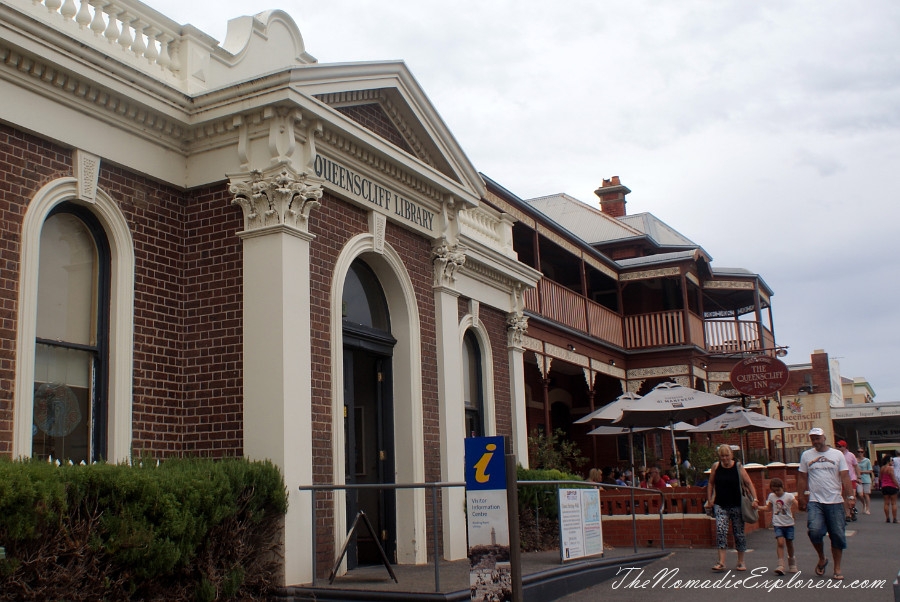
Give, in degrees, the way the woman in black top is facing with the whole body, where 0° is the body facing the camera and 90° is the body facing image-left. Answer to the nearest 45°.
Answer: approximately 0°

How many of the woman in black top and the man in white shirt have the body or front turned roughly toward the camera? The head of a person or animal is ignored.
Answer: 2

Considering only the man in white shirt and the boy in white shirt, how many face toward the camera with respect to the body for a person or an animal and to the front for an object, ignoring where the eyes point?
2

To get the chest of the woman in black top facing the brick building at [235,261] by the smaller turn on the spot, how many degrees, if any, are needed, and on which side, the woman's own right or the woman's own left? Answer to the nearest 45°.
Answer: approximately 45° to the woman's own right

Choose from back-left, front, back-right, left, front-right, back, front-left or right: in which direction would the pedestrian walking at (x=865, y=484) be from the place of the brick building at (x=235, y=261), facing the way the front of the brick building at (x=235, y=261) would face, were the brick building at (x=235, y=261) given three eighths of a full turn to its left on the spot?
front-right

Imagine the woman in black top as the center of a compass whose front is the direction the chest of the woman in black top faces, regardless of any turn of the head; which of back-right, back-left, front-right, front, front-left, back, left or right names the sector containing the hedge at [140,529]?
front-right

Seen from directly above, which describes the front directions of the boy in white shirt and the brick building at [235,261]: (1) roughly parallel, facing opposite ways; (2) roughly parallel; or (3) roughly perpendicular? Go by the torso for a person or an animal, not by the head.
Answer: roughly perpendicular

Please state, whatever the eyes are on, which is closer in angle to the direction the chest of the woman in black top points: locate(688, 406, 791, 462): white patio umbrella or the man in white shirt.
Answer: the man in white shirt

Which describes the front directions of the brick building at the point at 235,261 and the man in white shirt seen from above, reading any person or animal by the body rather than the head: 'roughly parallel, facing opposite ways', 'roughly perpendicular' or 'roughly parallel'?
roughly perpendicular

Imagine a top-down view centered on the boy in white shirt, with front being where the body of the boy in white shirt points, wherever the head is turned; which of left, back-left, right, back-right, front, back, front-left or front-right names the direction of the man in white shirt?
front-left

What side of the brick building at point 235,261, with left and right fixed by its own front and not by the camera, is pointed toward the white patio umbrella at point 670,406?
left

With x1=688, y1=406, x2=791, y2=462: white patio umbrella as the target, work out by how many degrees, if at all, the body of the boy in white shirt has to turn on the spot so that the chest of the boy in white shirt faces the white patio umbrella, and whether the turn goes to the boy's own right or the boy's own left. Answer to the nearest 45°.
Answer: approximately 180°
